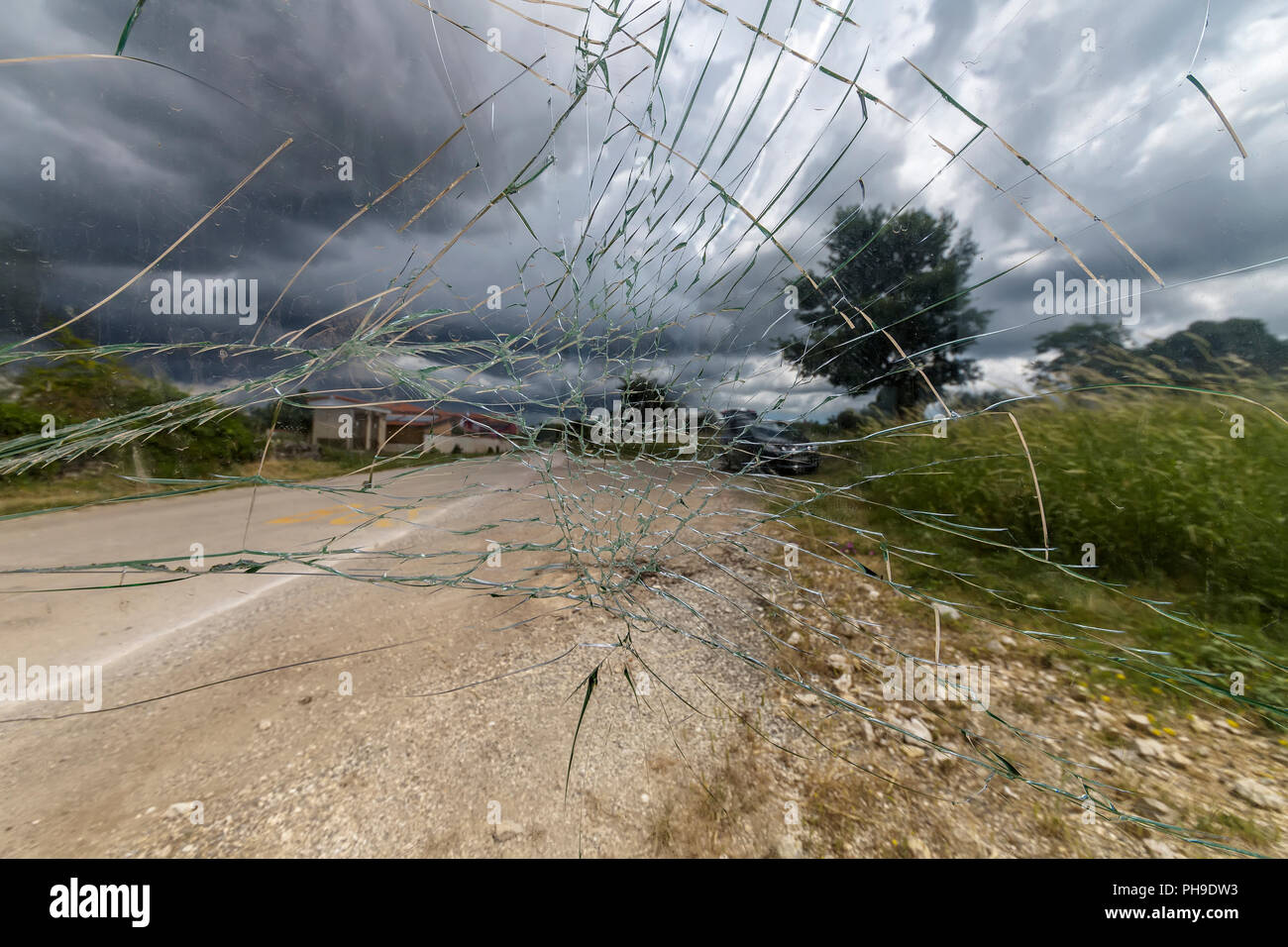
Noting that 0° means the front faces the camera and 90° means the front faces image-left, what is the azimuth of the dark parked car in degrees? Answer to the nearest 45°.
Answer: approximately 315°

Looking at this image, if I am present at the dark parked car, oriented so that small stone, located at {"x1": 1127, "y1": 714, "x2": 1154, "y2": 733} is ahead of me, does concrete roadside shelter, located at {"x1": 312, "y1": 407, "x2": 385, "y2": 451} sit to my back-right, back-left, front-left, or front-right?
back-right

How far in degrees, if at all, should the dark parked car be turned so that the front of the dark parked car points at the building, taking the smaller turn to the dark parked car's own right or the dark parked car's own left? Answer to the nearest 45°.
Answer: approximately 90° to the dark parked car's own right

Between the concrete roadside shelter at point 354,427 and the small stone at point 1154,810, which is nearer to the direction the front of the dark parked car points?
the small stone

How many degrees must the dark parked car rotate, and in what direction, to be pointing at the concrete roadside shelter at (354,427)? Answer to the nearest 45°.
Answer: approximately 90° to its right
